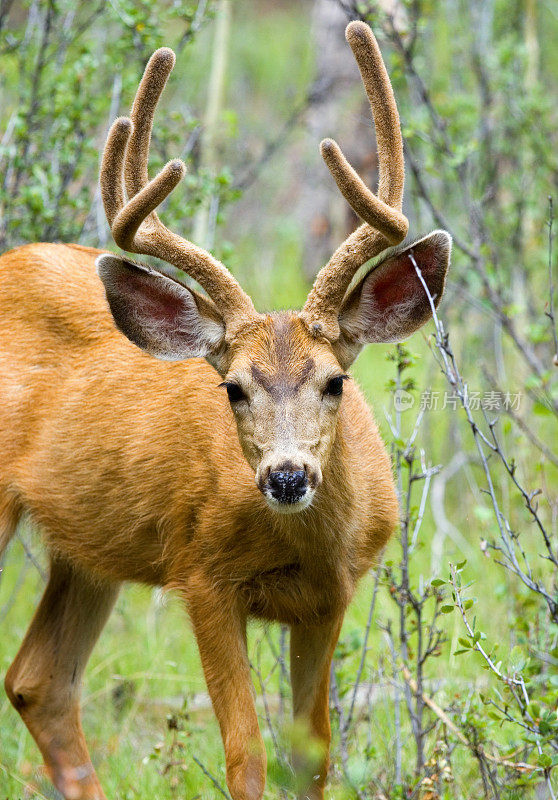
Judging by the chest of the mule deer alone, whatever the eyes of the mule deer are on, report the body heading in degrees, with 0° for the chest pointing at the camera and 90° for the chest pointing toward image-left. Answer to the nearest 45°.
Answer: approximately 315°
